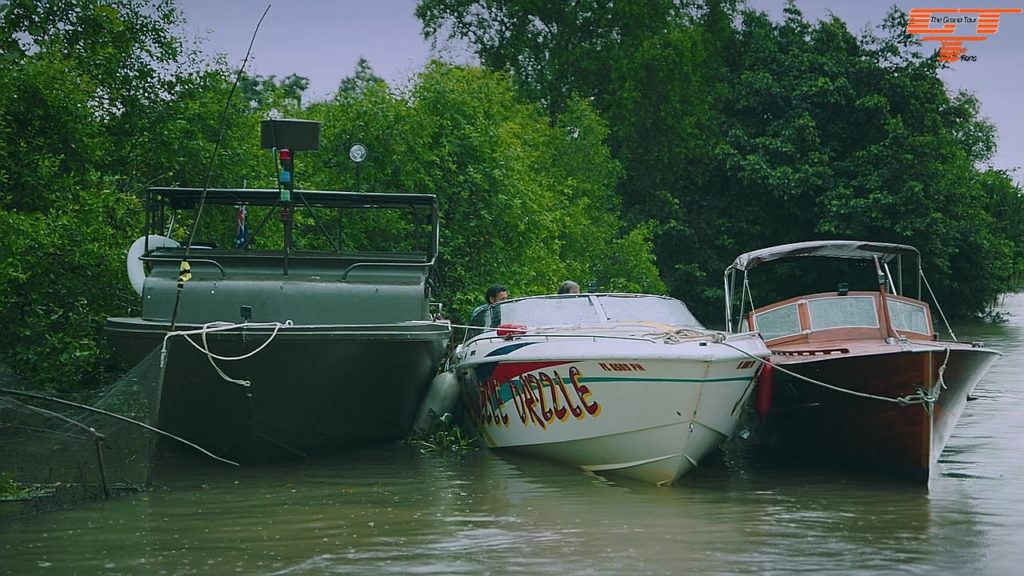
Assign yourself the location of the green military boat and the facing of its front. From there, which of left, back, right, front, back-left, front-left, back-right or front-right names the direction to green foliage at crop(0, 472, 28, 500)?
front-right

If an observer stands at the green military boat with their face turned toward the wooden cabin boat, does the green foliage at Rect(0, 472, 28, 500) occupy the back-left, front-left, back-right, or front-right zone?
back-right

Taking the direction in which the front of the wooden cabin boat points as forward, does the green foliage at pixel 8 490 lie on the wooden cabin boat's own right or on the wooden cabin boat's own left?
on the wooden cabin boat's own right

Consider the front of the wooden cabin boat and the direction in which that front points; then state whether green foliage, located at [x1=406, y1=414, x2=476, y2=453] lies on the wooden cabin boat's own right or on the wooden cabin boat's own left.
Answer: on the wooden cabin boat's own right

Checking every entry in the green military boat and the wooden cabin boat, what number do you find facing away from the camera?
0

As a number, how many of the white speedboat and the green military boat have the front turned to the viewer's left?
0

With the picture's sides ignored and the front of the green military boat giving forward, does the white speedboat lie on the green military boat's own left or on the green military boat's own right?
on the green military boat's own left
